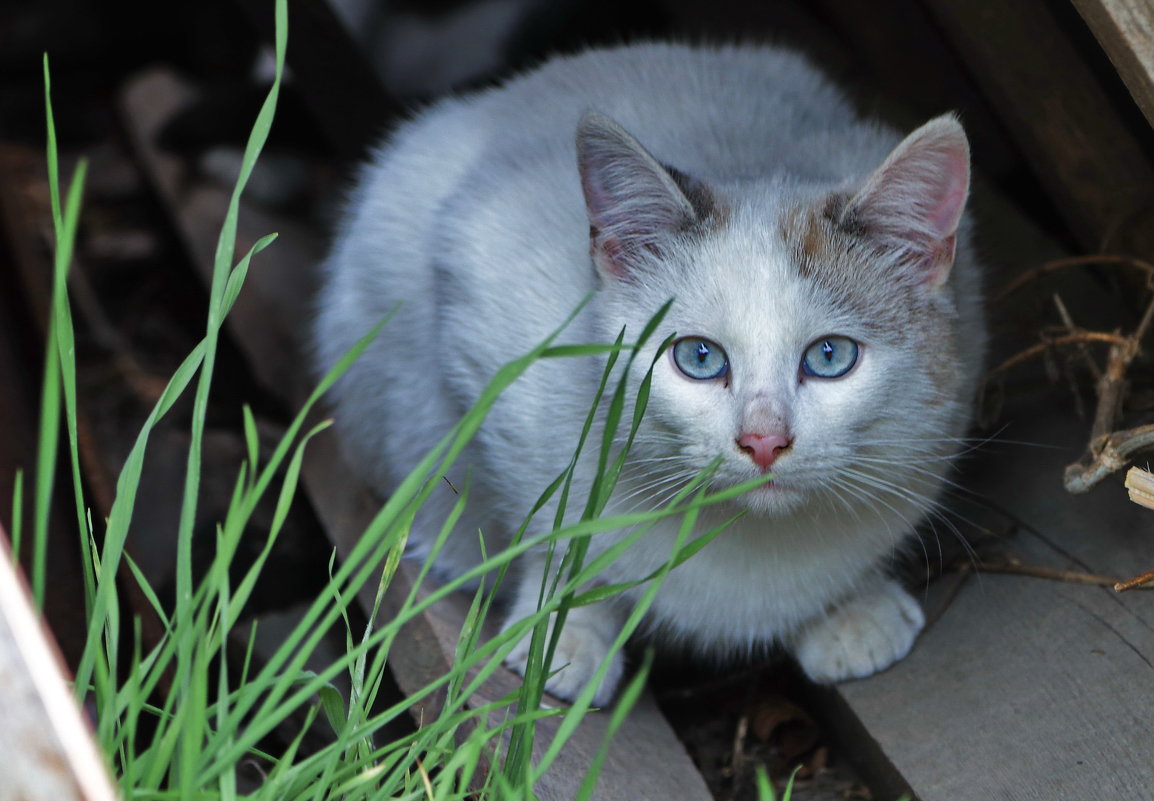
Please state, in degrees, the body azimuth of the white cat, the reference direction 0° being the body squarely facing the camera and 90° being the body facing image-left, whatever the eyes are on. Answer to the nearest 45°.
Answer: approximately 315°

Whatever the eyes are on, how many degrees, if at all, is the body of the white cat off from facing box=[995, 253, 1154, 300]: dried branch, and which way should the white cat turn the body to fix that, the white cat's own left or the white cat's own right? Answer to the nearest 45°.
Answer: approximately 90° to the white cat's own left

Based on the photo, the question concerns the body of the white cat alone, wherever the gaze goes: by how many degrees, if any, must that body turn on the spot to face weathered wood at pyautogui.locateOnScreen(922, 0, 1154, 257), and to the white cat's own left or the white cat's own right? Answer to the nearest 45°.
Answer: approximately 90° to the white cat's own left
